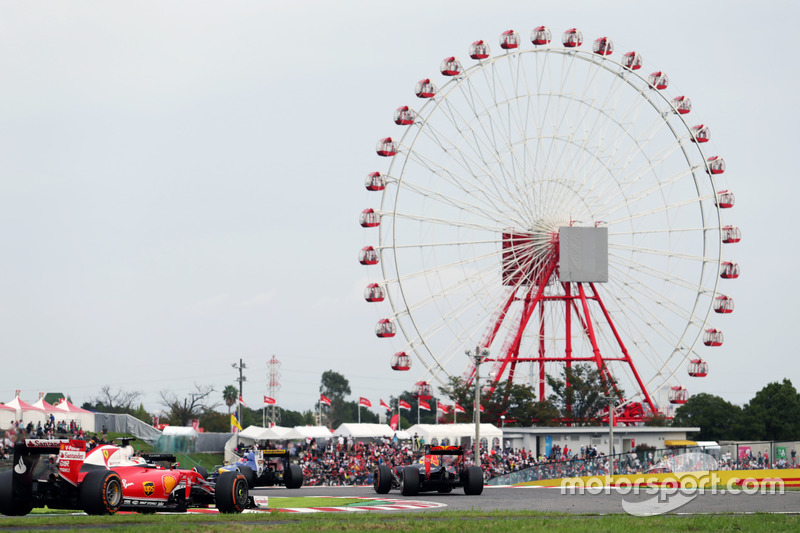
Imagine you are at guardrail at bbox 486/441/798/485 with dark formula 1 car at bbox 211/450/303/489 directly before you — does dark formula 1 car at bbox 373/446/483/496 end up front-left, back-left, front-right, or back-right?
front-left

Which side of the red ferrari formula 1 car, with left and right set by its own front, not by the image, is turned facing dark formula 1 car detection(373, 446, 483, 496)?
front

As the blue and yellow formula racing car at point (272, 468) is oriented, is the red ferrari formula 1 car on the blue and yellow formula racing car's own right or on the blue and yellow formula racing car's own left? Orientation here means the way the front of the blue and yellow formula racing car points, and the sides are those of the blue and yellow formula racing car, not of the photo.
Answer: on the blue and yellow formula racing car's own left

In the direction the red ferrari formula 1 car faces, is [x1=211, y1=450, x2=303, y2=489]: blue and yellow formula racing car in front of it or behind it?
in front

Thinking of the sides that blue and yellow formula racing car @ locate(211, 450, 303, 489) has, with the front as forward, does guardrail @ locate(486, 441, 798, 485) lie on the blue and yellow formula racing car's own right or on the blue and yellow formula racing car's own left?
on the blue and yellow formula racing car's own right

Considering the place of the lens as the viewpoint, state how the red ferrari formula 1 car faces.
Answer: facing away from the viewer and to the right of the viewer

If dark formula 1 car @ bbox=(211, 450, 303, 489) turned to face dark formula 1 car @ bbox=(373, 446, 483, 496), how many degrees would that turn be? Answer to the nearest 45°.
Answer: approximately 180°

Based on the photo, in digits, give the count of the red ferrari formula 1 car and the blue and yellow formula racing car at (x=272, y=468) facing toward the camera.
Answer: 0

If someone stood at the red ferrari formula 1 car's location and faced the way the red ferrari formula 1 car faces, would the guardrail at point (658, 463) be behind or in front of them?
in front

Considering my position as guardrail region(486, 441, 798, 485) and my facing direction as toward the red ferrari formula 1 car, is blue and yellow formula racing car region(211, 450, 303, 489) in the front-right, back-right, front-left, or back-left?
front-right
